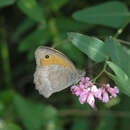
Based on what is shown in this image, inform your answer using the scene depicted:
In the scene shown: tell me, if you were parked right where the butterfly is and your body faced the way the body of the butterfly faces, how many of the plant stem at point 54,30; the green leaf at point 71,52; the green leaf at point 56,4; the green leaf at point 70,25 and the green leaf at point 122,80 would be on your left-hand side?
4

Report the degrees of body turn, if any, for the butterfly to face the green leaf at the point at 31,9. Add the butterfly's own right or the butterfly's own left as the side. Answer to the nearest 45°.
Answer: approximately 90° to the butterfly's own left

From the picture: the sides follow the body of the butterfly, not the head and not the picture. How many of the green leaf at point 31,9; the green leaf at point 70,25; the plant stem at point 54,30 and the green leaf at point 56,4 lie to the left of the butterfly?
4

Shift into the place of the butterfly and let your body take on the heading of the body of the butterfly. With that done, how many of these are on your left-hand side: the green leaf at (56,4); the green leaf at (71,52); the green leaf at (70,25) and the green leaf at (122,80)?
3

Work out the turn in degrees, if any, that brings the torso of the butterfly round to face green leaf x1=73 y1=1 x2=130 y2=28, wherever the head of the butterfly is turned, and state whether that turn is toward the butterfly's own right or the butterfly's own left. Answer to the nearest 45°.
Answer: approximately 45° to the butterfly's own left

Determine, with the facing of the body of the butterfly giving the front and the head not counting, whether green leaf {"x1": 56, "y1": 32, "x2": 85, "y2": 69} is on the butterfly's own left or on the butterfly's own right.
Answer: on the butterfly's own left

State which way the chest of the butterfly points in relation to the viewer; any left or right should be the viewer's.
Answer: facing to the right of the viewer

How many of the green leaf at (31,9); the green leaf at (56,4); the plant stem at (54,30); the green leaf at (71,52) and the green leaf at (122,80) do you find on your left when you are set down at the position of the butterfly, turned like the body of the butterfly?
4

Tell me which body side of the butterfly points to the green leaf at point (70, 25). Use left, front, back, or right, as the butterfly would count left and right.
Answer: left
